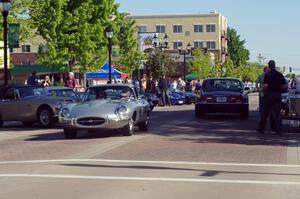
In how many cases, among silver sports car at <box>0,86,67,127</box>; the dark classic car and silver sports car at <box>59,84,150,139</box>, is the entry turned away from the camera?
1

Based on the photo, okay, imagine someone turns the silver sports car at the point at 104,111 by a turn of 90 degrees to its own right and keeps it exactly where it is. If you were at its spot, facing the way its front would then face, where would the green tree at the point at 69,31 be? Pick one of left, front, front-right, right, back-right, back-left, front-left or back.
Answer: front-right

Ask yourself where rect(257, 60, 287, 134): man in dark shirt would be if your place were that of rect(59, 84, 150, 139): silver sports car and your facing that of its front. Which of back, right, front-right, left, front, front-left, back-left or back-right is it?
back-left

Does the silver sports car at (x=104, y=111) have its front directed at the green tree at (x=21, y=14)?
no

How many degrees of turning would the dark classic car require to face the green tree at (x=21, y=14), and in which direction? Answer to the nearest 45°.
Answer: approximately 45° to its left

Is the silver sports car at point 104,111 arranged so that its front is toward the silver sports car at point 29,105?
no

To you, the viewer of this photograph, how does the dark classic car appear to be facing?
facing away from the viewer

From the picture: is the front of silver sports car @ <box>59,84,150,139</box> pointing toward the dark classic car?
no

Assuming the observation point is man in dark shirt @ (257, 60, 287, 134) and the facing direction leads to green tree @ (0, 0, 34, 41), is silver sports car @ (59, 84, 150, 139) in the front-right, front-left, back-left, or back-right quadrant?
front-left

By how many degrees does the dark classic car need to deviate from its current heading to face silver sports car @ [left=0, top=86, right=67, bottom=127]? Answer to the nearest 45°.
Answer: approximately 135° to its left

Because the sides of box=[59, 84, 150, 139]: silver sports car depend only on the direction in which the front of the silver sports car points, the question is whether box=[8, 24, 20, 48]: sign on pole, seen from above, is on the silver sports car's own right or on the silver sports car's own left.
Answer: on the silver sports car's own right

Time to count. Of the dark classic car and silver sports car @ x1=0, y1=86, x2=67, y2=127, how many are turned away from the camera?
1
